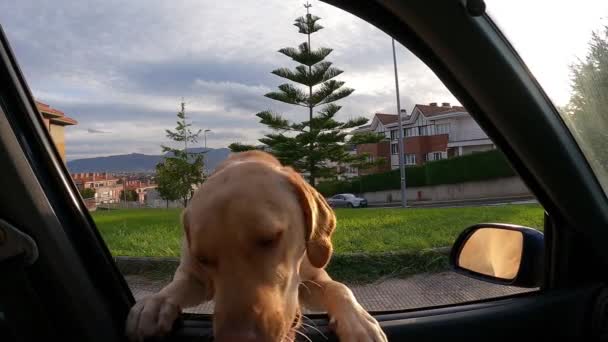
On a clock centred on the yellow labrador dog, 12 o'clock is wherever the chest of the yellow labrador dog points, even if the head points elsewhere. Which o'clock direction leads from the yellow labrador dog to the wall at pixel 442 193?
The wall is roughly at 7 o'clock from the yellow labrador dog.

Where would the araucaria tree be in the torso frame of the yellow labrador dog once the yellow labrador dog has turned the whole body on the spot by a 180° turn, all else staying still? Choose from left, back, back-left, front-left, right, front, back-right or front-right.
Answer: front

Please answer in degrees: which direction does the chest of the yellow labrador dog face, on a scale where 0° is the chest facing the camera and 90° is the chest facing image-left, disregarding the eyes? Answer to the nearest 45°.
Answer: approximately 0°

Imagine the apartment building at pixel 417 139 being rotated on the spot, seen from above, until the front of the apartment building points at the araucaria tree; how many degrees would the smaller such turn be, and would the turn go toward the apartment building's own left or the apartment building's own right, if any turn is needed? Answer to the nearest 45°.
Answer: approximately 45° to the apartment building's own right

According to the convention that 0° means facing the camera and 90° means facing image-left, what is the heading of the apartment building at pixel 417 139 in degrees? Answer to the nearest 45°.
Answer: approximately 45°

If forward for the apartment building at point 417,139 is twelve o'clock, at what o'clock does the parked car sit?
The parked car is roughly at 2 o'clock from the apartment building.

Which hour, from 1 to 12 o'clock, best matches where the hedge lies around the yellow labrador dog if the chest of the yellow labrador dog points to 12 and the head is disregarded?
The hedge is roughly at 7 o'clock from the yellow labrador dog.
